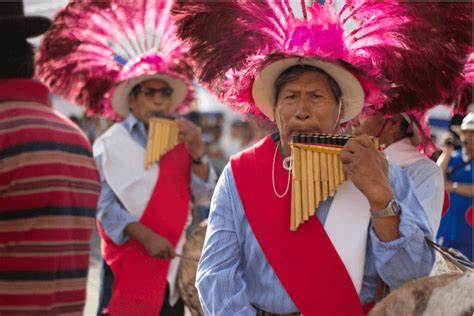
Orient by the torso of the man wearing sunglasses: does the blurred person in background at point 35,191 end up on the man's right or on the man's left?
on the man's right

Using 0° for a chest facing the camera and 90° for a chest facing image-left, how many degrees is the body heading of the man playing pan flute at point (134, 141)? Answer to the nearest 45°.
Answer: approximately 315°

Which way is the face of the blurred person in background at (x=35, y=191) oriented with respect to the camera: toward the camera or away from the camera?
away from the camera

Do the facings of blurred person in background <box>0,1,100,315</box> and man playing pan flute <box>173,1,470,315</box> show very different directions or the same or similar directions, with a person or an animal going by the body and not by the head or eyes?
very different directions

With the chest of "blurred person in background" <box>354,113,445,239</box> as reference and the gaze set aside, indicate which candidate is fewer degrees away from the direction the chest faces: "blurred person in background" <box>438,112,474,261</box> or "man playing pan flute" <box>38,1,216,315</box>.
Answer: the man playing pan flute

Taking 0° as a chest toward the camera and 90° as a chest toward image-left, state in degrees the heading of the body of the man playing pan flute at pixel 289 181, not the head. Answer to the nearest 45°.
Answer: approximately 0°

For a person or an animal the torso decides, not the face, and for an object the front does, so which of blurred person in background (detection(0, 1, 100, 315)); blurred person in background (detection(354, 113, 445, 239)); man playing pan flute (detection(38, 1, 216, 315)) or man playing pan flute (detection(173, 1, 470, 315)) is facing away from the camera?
blurred person in background (detection(0, 1, 100, 315))

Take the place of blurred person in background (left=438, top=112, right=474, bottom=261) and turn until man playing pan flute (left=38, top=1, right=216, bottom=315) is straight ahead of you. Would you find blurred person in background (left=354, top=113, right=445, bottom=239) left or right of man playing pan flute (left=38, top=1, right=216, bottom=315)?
left

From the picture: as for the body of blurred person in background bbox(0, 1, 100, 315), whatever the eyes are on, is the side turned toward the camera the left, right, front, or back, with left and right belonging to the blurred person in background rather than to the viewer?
back
